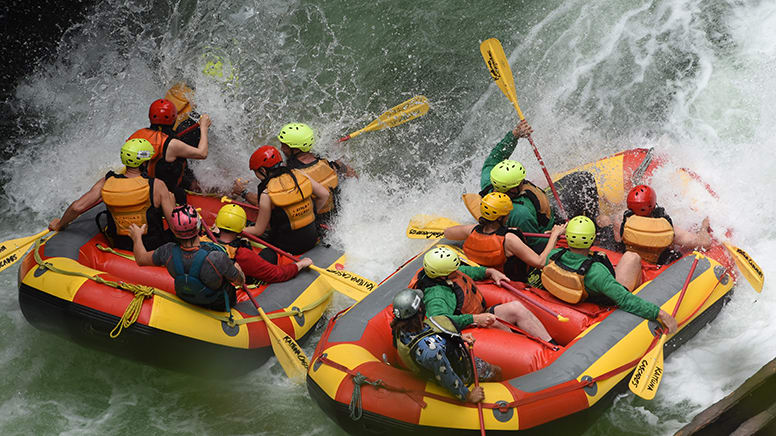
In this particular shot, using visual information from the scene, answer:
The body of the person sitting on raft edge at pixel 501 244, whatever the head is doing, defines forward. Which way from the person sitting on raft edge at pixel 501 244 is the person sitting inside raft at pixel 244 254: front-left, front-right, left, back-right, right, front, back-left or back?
back-left

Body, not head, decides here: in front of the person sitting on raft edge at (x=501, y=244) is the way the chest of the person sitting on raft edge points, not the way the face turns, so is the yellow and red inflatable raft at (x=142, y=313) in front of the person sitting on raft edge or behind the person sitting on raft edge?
behind

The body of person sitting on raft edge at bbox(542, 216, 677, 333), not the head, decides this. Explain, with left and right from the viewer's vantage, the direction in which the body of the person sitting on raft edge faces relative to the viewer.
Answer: facing away from the viewer and to the right of the viewer

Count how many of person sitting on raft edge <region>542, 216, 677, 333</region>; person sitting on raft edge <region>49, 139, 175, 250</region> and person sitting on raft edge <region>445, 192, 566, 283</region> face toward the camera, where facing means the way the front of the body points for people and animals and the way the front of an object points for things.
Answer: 0

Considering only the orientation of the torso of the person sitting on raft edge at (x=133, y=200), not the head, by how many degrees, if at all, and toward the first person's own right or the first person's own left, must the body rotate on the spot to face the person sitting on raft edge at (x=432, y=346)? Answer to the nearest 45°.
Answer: approximately 180°

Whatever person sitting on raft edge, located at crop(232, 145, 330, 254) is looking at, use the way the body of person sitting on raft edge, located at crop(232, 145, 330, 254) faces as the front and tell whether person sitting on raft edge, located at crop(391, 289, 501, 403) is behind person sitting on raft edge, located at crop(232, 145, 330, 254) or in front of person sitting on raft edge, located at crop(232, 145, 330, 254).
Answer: behind

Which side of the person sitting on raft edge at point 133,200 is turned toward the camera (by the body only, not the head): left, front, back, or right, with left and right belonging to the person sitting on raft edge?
back

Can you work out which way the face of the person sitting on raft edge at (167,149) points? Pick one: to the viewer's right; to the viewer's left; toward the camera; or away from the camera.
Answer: away from the camera

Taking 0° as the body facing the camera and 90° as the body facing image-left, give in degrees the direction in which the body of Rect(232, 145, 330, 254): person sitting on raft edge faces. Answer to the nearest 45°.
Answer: approximately 135°

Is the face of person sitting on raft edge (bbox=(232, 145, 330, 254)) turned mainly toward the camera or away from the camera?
away from the camera

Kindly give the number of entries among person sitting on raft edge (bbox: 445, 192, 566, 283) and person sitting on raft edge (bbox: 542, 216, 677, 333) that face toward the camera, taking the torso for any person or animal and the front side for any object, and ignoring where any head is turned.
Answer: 0

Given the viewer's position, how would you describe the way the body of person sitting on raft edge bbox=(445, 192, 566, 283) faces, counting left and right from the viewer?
facing away from the viewer and to the right of the viewer

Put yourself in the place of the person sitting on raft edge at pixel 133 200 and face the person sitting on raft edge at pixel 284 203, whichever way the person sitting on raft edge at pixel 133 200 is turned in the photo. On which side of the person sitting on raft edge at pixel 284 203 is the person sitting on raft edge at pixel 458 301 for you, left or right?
right

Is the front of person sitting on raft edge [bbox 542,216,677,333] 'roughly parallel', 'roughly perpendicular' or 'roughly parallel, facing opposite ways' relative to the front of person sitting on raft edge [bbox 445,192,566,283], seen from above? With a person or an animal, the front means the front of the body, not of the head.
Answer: roughly parallel

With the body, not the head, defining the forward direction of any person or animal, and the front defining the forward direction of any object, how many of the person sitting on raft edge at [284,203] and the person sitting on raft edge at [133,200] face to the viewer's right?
0
